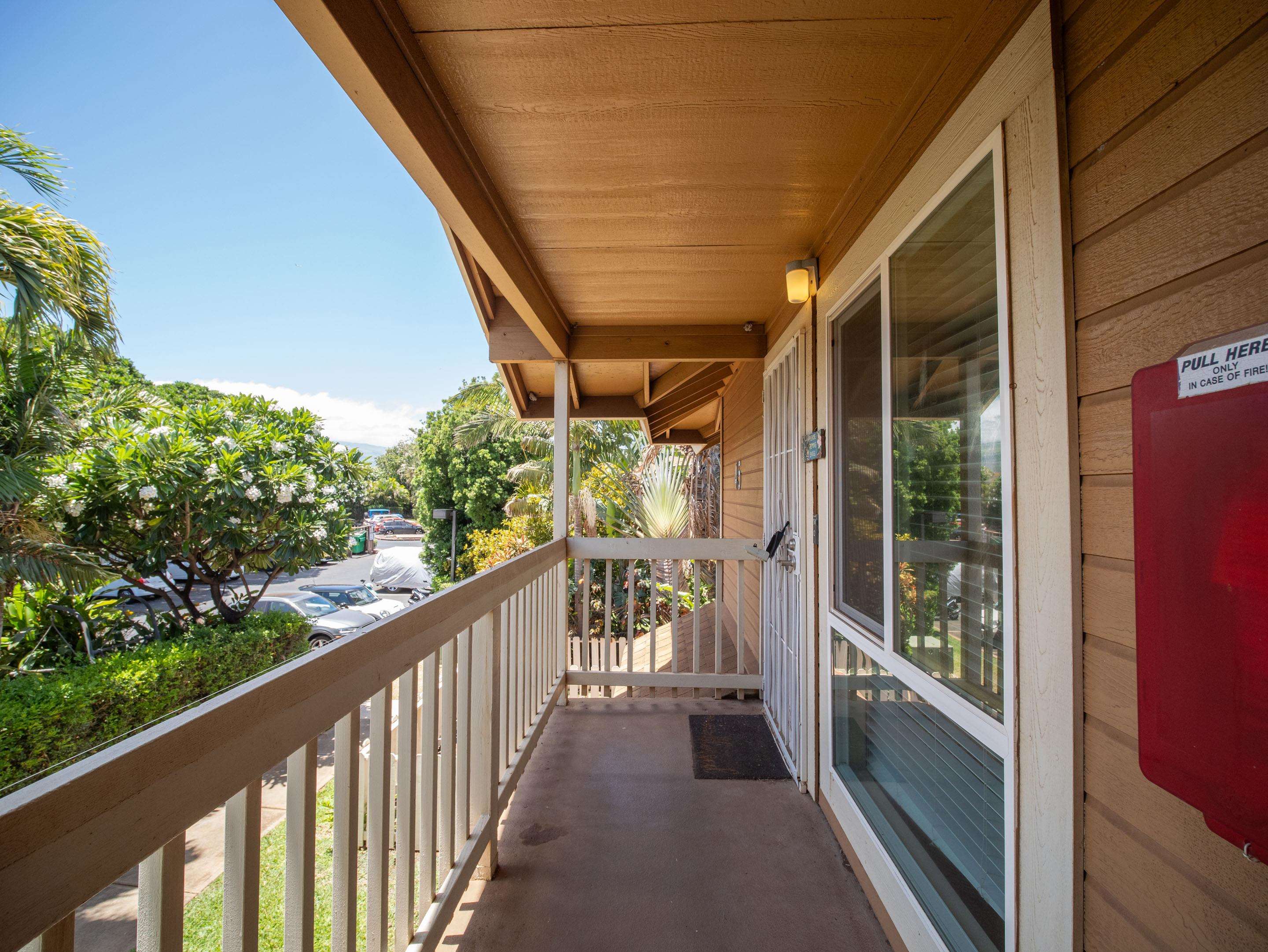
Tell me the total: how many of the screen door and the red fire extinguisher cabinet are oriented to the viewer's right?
0

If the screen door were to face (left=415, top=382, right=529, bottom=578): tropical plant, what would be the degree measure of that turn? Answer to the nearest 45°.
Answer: approximately 45° to its right

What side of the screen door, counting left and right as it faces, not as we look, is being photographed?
left

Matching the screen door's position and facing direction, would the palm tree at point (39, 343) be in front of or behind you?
in front

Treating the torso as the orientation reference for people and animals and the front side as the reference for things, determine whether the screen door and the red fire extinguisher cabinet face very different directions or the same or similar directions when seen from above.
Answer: same or similar directions

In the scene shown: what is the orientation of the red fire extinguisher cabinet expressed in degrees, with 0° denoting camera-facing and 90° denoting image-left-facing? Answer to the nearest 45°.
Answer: approximately 45°

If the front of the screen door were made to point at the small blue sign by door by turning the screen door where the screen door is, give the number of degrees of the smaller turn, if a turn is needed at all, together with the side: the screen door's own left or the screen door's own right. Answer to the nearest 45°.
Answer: approximately 90° to the screen door's own left

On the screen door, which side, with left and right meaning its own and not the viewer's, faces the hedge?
front

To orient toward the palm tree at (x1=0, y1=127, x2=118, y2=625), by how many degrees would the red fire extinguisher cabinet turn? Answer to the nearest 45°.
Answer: approximately 45° to its right
